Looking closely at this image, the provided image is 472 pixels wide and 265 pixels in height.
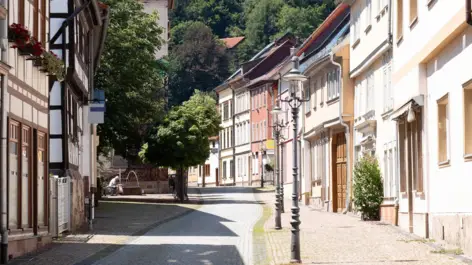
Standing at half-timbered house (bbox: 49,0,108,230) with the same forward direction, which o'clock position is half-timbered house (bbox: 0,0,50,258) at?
half-timbered house (bbox: 0,0,50,258) is roughly at 3 o'clock from half-timbered house (bbox: 49,0,108,230).

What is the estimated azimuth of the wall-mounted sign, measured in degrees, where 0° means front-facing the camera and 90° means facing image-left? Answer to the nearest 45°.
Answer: approximately 0°

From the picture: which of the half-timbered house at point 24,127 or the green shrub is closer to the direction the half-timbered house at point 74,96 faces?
the green shrub

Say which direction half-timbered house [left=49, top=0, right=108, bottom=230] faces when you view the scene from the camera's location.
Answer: facing to the right of the viewer

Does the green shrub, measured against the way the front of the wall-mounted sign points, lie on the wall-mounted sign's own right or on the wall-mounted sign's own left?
on the wall-mounted sign's own left

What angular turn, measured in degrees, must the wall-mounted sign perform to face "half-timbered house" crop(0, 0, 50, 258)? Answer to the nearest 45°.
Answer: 0° — it already faces it

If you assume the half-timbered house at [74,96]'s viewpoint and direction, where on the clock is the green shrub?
The green shrub is roughly at 12 o'clock from the half-timbered house.
